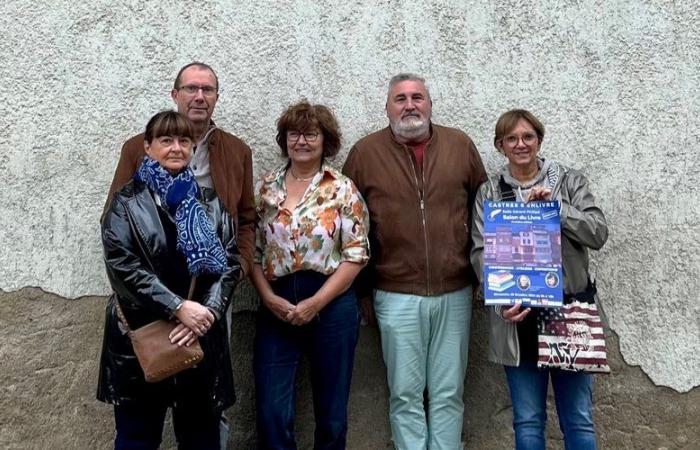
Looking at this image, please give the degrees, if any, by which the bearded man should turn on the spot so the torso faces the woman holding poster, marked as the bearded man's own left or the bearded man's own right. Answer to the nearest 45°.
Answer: approximately 90° to the bearded man's own left

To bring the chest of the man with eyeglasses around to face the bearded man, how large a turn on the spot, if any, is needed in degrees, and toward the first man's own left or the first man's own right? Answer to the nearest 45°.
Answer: approximately 90° to the first man's own left

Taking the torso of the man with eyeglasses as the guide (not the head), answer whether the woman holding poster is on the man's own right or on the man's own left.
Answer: on the man's own left

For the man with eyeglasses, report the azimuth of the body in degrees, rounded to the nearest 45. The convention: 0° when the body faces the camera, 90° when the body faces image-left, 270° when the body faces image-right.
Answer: approximately 0°

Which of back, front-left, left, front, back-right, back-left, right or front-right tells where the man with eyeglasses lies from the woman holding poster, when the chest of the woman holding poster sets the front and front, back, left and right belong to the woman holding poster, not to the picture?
right

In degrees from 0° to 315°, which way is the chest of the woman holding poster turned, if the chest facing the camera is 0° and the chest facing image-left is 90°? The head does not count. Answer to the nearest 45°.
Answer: approximately 0°

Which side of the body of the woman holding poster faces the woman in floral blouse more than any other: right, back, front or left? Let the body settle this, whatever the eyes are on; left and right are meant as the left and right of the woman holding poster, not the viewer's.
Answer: right
